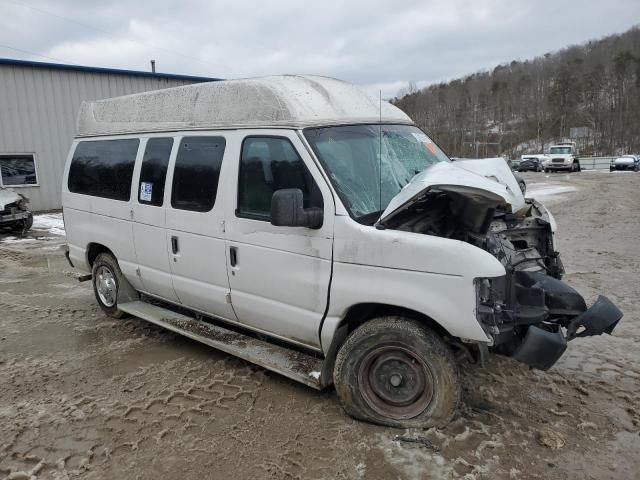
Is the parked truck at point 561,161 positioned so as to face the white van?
yes

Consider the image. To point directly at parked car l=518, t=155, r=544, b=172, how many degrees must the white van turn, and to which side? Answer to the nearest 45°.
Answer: approximately 135° to its left

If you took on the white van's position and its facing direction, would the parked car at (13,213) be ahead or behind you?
behind

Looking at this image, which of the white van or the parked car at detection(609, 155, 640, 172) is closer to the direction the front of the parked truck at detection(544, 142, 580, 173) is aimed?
the white van

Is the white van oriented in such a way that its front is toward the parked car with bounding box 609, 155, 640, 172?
no

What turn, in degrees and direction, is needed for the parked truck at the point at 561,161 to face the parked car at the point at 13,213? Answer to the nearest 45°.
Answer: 0° — it already faces it

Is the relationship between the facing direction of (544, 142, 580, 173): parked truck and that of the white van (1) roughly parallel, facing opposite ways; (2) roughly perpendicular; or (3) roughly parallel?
roughly perpendicular

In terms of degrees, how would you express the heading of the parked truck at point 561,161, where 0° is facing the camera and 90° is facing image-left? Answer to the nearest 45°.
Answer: approximately 0°

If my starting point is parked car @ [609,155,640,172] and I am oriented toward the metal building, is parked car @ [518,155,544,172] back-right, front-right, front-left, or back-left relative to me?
front-right

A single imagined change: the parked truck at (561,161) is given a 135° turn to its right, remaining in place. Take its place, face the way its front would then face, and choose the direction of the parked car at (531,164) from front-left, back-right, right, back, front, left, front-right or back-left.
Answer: front

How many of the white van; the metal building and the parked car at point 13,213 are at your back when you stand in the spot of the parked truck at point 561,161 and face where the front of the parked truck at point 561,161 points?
0

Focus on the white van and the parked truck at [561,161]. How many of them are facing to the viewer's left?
0

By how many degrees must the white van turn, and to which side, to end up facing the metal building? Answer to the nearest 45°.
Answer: approximately 180°

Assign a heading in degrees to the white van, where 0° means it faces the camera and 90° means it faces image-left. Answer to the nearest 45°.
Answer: approximately 315°
